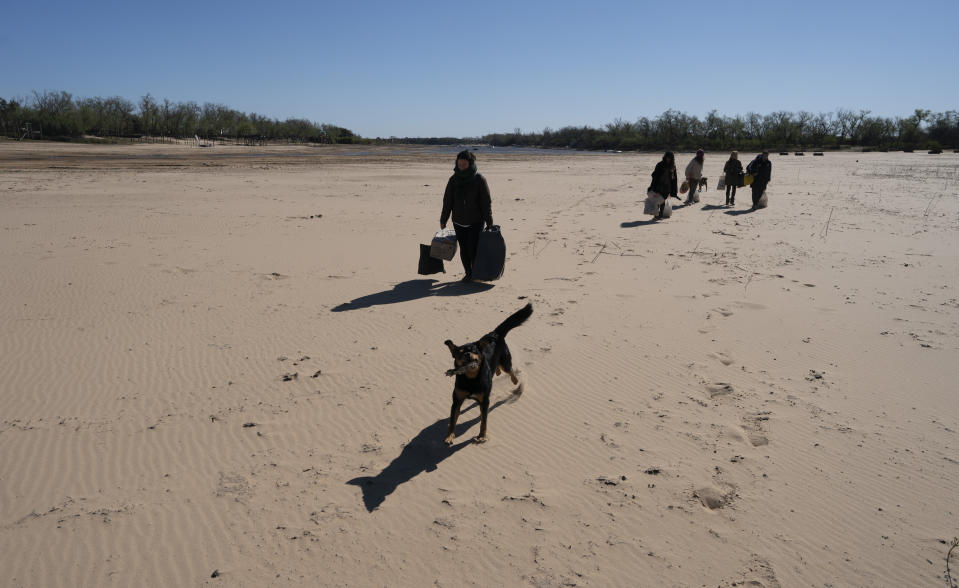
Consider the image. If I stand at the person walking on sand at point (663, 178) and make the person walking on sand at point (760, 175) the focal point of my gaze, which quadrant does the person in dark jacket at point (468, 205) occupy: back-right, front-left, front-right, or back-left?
back-right

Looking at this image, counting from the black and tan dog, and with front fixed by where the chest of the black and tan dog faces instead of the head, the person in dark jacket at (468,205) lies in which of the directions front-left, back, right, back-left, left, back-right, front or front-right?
back-right

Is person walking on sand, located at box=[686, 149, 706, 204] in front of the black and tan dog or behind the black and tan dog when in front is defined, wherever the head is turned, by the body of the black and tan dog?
behind

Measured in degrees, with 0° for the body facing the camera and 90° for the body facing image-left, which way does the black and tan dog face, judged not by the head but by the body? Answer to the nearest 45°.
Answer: approximately 45°

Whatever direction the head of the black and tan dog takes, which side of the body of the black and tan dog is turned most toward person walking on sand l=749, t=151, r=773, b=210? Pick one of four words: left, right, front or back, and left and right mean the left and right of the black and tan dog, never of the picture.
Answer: back
